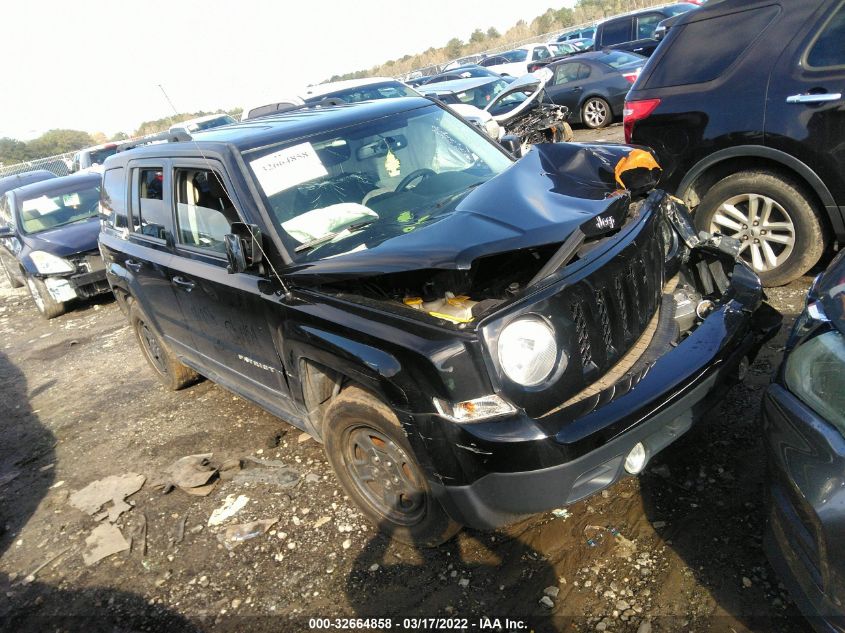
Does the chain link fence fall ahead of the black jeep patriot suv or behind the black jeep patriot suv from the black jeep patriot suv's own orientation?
behind

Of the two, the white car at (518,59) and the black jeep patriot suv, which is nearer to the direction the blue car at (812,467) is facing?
the black jeep patriot suv

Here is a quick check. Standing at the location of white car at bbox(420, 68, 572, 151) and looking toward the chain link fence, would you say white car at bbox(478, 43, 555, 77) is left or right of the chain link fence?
right

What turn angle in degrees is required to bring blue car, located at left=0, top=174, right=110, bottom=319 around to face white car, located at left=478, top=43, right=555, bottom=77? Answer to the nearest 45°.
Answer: approximately 90° to its left

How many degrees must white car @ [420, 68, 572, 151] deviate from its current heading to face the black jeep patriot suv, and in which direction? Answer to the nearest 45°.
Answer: approximately 45° to its right

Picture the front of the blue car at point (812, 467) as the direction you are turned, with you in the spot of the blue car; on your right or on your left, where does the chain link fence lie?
on your right

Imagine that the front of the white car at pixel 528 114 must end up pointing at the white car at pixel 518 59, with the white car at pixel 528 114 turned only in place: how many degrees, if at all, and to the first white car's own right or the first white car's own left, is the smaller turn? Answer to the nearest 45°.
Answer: approximately 135° to the first white car's own left
